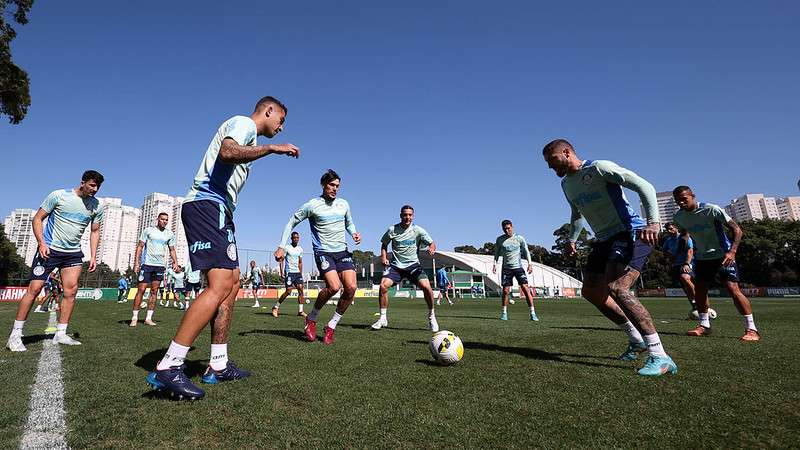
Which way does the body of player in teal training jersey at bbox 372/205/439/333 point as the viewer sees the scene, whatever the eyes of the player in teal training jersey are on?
toward the camera

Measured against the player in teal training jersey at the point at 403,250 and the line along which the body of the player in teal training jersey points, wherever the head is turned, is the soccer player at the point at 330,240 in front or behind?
in front

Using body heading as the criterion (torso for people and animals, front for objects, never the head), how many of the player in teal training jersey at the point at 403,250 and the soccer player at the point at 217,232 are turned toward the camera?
1

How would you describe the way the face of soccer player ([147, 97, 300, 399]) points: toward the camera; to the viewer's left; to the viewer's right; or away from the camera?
to the viewer's right

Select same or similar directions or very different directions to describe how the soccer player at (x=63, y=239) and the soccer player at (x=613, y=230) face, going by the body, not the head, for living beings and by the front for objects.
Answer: very different directions

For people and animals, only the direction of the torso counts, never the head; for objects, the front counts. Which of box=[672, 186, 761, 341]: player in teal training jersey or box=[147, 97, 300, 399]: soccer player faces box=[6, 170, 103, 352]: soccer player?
the player in teal training jersey

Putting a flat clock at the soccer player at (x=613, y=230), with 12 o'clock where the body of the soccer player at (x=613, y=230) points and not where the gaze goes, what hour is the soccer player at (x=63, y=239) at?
the soccer player at (x=63, y=239) is roughly at 1 o'clock from the soccer player at (x=613, y=230).

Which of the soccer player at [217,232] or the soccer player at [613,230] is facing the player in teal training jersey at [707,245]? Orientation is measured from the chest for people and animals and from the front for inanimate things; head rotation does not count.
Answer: the soccer player at [217,232]

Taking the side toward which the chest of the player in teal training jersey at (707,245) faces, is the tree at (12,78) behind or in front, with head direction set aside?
in front

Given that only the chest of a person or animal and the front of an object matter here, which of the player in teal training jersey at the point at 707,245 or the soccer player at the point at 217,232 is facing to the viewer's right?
the soccer player

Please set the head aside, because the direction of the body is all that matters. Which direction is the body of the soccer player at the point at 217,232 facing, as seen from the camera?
to the viewer's right
